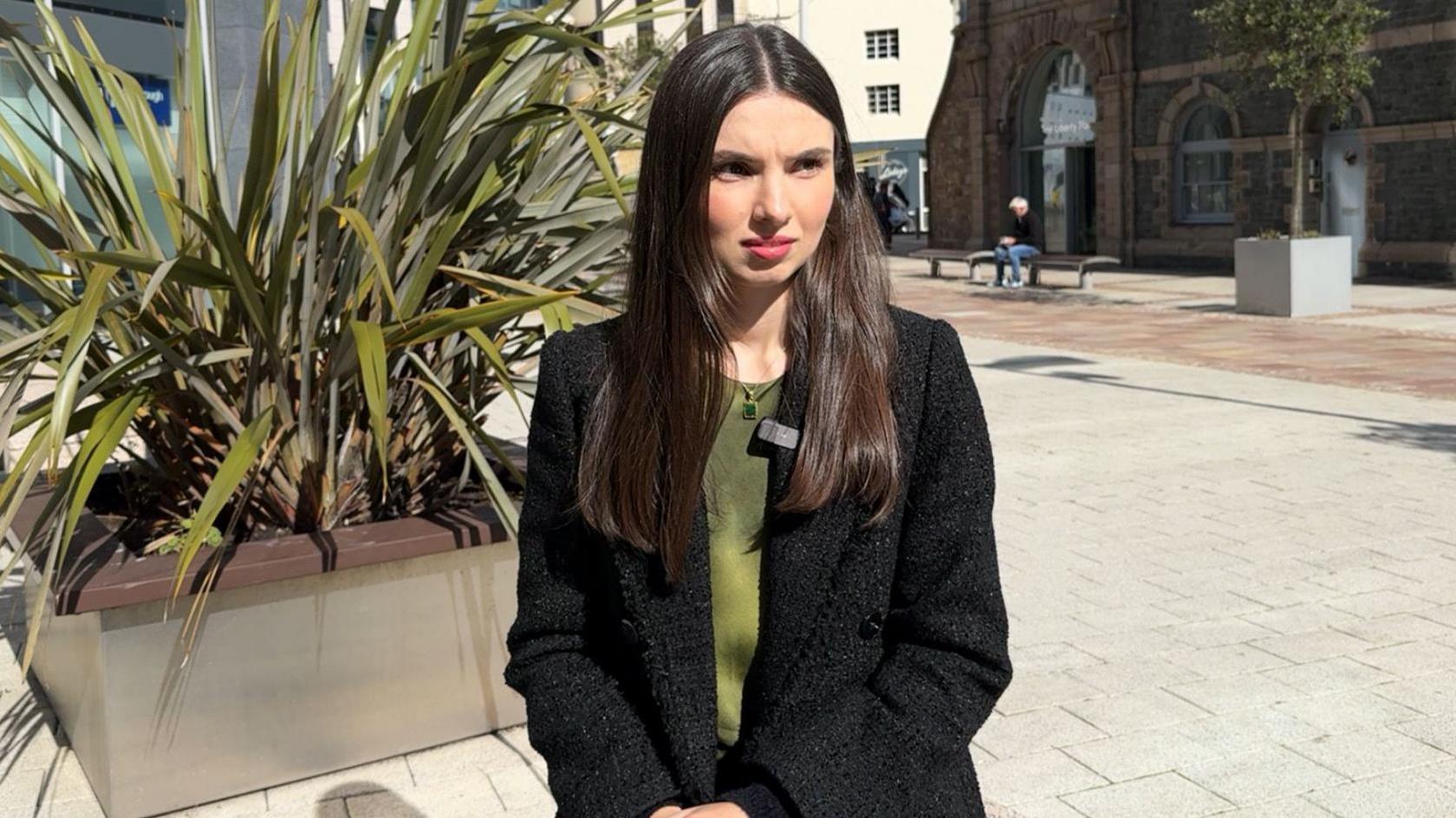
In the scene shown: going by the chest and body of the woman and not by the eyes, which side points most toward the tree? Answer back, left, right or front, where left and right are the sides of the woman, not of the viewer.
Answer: back

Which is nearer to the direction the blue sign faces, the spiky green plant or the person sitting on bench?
the spiky green plant

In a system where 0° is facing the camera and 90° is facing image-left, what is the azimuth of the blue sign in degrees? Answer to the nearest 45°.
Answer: approximately 0°

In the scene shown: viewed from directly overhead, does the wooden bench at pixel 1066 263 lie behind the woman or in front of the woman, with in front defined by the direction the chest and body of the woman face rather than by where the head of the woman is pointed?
behind

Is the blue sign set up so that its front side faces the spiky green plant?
yes

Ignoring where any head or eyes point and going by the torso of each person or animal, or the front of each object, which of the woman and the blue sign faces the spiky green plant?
the blue sign

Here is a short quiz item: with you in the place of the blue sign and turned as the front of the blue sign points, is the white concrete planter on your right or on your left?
on your left

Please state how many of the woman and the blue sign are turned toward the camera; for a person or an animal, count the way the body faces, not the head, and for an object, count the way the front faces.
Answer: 2

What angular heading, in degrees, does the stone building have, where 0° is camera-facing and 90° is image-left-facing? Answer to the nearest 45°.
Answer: approximately 45°

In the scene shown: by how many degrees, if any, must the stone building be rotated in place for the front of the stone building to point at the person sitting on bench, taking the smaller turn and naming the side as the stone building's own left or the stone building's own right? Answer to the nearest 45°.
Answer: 0° — it already faces them
